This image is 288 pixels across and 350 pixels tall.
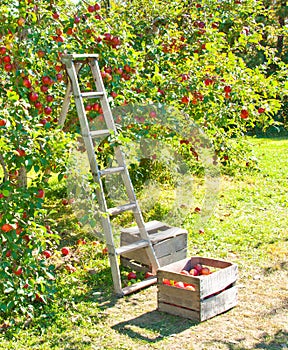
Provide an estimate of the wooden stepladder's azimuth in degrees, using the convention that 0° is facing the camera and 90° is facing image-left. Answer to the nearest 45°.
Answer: approximately 315°

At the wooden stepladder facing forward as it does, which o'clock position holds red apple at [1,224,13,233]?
The red apple is roughly at 3 o'clock from the wooden stepladder.
